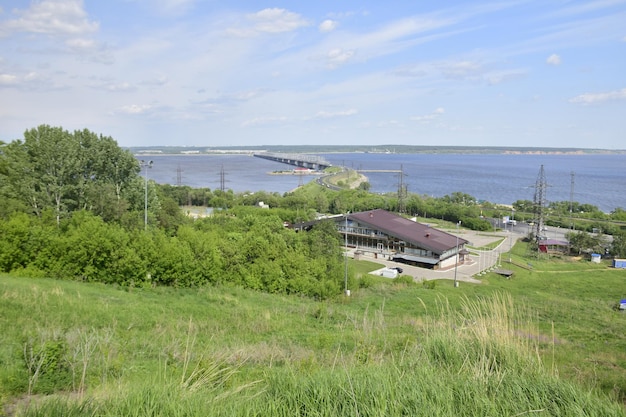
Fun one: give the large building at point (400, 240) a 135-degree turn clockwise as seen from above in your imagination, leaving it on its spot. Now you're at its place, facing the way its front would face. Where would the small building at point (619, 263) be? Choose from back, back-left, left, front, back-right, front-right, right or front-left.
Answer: right

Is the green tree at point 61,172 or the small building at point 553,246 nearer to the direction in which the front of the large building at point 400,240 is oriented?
the green tree

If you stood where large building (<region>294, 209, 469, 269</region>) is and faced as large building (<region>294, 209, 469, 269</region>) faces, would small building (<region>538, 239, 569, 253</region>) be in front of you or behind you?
behind

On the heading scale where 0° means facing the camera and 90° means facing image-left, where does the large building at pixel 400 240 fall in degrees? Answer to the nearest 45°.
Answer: approximately 45°

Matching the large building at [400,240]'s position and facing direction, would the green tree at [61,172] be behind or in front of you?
in front
